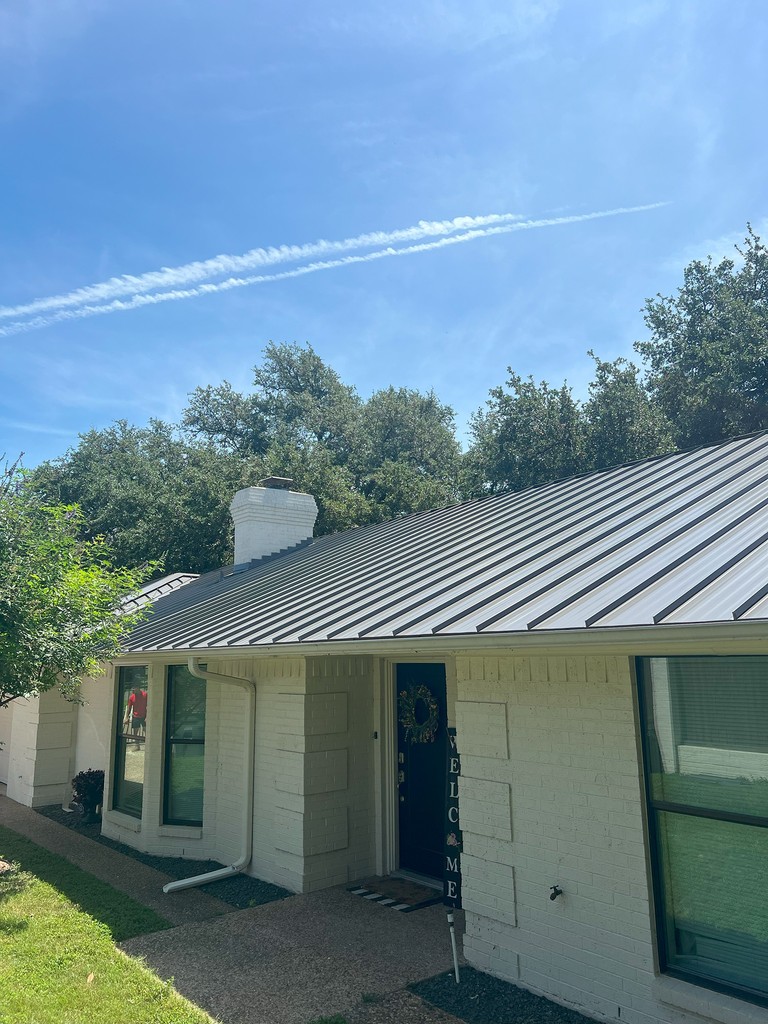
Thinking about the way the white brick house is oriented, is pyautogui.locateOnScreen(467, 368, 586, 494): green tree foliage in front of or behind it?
behind

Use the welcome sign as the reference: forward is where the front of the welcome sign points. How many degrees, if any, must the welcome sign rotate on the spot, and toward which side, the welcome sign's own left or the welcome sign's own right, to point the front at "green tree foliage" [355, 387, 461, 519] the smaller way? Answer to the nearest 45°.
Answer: approximately 180°

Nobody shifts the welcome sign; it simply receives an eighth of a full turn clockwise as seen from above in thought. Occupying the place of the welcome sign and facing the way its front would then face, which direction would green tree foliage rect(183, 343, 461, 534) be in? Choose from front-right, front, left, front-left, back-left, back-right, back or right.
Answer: back-right

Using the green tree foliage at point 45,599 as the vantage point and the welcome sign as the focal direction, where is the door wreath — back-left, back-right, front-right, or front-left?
front-left

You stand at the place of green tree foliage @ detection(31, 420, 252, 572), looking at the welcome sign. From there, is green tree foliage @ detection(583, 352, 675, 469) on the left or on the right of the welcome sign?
left

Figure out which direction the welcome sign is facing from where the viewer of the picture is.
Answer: facing the viewer

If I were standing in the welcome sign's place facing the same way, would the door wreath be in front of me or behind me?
behind

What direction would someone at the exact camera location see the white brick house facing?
facing the viewer and to the left of the viewer

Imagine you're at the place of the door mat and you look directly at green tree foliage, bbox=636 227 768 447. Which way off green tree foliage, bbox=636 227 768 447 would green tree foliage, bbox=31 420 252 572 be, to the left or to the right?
left

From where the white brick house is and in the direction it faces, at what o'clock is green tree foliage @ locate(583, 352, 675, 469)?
The green tree foliage is roughly at 5 o'clock from the white brick house.

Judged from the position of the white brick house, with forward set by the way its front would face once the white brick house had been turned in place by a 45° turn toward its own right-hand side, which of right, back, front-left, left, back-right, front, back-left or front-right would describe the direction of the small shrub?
front-right
